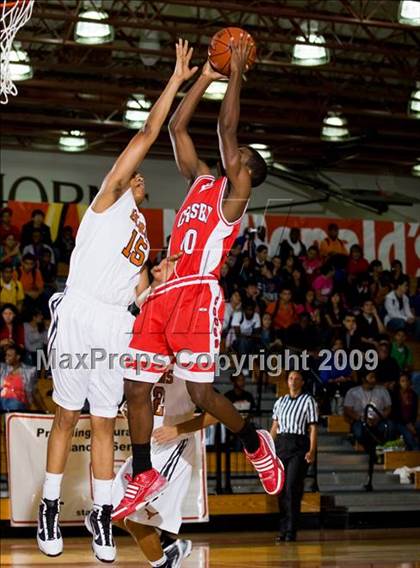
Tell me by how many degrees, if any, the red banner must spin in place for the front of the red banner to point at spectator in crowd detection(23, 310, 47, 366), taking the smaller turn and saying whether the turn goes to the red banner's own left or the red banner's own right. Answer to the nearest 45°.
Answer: approximately 45° to the red banner's own right

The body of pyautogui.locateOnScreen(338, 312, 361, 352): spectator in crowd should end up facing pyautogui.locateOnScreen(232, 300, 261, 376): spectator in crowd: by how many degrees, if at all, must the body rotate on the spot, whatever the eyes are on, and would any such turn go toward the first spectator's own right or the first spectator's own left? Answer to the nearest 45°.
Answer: approximately 45° to the first spectator's own right

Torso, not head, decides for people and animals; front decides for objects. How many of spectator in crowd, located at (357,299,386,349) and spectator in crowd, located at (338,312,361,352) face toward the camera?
2

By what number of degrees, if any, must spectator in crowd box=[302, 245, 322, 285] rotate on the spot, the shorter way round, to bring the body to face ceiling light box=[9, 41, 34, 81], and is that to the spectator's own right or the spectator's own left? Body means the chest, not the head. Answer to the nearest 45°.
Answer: approximately 45° to the spectator's own right

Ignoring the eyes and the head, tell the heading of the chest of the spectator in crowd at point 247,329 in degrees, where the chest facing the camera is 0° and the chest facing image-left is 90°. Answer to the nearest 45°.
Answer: approximately 0°

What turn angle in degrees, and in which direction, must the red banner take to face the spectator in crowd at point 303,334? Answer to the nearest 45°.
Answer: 0° — it already faces them

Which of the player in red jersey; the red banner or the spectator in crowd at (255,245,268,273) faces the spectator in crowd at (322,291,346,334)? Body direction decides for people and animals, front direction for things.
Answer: the red banner

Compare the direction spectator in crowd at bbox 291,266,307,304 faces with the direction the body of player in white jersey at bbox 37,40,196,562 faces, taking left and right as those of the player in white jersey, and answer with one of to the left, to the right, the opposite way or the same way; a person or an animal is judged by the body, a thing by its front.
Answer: to the right

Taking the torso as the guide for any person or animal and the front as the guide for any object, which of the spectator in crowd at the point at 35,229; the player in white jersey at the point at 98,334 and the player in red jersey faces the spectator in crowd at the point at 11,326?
the spectator in crowd at the point at 35,229

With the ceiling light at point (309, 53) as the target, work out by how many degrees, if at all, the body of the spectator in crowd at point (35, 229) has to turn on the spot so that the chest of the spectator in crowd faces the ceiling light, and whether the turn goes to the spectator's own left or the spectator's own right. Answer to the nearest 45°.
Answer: approximately 90° to the spectator's own left

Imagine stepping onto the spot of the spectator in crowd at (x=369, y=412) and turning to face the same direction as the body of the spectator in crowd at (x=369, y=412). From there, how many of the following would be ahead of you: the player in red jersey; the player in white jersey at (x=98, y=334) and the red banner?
2
